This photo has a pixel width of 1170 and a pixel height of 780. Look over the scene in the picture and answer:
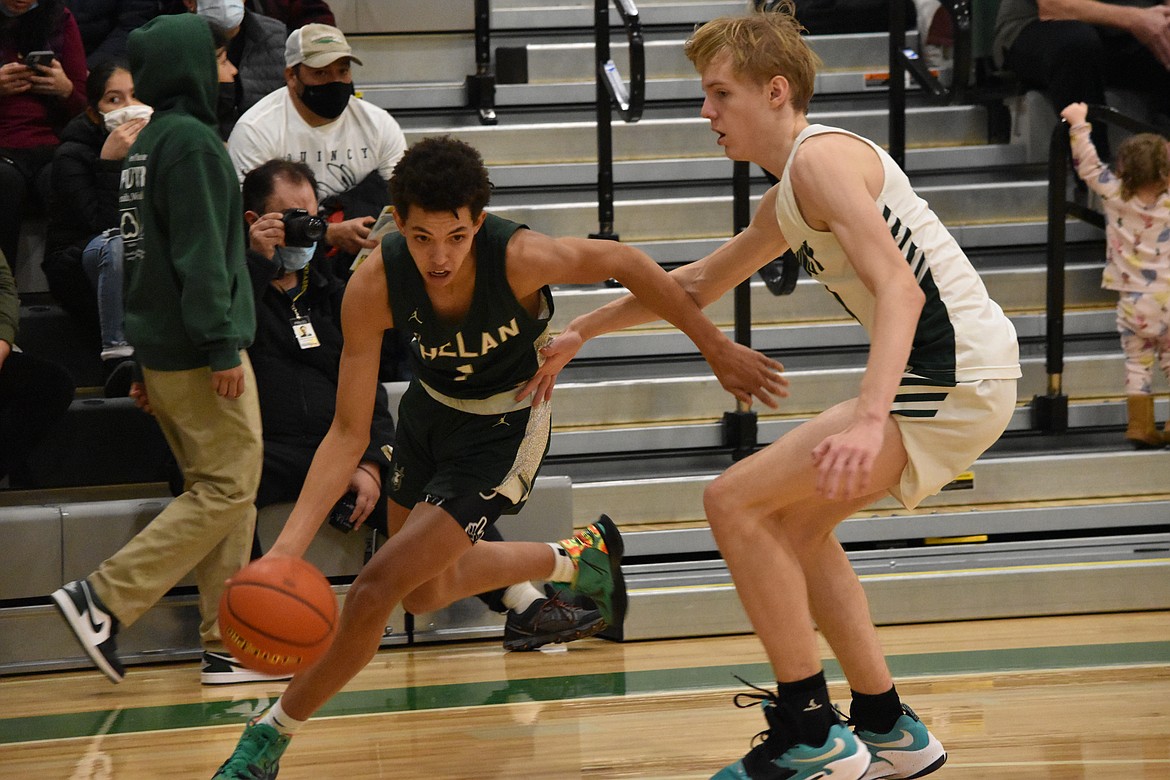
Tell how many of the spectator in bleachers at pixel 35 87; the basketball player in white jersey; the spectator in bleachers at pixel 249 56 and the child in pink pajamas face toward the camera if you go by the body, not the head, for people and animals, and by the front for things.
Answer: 2

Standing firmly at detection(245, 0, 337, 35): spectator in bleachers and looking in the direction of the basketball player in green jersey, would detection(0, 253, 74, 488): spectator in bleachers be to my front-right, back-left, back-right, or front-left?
front-right

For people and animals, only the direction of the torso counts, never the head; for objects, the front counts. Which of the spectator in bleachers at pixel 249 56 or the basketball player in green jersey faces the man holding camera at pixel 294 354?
the spectator in bleachers

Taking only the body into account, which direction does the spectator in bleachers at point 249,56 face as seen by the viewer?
toward the camera

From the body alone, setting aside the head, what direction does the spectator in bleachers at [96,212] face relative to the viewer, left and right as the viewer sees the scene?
facing the viewer and to the right of the viewer

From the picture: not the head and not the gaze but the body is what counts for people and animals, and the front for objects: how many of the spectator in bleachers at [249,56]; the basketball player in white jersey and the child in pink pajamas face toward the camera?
1

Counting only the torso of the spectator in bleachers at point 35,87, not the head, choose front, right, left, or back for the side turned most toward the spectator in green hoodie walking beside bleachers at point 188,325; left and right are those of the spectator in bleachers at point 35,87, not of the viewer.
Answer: front

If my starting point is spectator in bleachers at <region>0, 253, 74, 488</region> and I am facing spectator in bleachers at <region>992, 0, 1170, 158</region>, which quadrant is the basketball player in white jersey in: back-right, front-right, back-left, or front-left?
front-right

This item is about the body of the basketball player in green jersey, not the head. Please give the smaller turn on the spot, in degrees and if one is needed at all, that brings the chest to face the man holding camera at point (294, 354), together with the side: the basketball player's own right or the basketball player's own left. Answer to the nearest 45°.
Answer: approximately 135° to the basketball player's own right

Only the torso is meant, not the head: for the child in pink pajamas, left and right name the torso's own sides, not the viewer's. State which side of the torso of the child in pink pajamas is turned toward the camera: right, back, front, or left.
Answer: back

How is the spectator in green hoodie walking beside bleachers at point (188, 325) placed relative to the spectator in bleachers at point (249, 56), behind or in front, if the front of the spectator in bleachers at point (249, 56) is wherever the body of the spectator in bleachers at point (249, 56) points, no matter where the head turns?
in front

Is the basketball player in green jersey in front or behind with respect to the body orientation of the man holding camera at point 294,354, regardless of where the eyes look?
in front

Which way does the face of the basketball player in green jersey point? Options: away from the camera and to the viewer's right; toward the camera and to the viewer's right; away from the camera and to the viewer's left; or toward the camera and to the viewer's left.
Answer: toward the camera and to the viewer's left

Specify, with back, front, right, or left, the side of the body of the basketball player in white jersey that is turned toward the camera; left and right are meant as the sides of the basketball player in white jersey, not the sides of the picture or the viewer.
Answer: left
